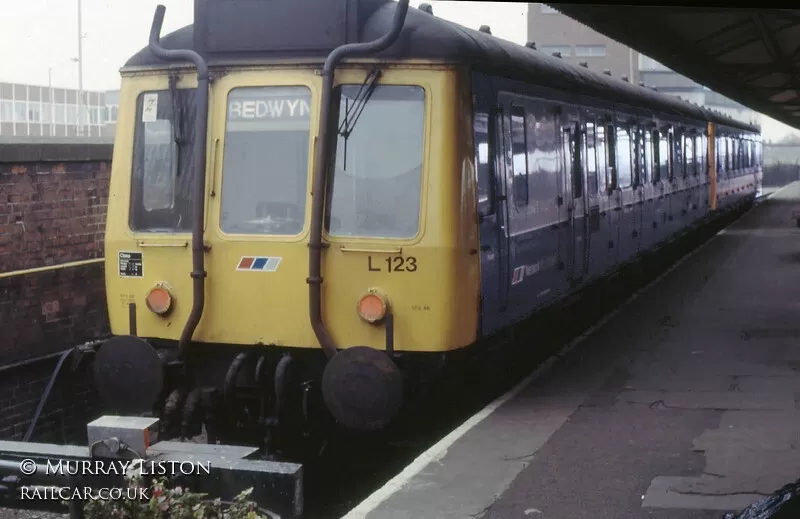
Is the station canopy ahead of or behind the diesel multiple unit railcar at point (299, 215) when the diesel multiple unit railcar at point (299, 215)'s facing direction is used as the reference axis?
behind

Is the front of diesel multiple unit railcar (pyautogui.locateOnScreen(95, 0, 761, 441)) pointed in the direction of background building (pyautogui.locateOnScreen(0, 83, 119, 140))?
no

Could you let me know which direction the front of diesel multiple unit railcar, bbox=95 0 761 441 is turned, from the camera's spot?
facing the viewer and to the left of the viewer
